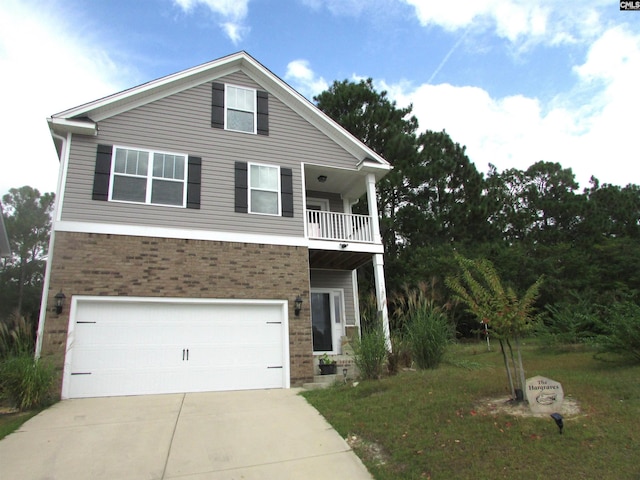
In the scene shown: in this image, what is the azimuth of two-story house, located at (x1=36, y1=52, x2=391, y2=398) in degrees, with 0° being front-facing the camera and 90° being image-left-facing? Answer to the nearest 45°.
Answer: approximately 0°

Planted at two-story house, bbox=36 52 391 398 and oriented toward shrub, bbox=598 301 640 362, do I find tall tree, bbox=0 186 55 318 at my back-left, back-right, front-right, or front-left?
back-left

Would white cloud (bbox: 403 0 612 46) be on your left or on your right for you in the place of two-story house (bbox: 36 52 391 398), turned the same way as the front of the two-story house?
on your left

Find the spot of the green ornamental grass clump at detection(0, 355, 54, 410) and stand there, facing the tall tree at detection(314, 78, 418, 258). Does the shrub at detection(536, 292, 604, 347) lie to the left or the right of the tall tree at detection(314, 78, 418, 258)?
right

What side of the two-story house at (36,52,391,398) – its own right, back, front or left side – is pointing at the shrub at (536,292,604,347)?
left

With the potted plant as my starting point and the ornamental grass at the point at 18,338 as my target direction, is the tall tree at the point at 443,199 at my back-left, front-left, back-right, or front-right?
back-right

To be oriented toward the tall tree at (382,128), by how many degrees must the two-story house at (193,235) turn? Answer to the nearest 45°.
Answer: approximately 135° to its left

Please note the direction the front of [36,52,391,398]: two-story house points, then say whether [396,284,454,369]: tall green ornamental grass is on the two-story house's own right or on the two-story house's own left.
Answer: on the two-story house's own left
